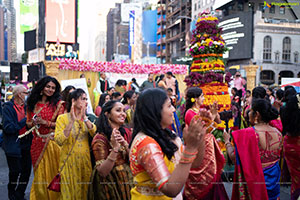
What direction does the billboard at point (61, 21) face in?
toward the camera

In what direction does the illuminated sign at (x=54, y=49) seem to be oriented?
toward the camera

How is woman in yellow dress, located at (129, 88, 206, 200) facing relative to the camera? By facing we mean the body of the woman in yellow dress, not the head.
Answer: to the viewer's right

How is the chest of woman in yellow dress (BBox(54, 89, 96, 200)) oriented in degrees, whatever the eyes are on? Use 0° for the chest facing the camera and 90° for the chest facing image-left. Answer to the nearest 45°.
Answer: approximately 315°

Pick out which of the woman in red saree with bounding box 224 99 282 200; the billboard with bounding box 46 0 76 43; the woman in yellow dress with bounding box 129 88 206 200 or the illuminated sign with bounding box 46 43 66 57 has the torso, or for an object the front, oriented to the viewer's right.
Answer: the woman in yellow dress

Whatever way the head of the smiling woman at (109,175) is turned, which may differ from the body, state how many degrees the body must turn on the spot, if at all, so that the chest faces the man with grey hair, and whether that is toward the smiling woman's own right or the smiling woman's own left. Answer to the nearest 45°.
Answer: approximately 180°

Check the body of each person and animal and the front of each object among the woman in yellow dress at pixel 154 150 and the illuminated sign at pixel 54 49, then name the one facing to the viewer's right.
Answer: the woman in yellow dress

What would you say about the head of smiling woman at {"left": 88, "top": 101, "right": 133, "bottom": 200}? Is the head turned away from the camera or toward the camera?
toward the camera

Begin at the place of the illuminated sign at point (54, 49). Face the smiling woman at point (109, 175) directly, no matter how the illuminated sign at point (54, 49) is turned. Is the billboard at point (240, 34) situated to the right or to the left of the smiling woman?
left

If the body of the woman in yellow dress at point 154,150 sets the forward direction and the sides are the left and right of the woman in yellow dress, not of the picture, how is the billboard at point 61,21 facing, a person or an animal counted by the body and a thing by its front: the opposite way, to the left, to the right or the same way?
to the right

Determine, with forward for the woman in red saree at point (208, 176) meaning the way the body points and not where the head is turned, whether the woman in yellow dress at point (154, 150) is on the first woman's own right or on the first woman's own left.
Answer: on the first woman's own right

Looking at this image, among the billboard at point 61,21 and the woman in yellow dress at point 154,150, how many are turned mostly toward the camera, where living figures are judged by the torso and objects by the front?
1

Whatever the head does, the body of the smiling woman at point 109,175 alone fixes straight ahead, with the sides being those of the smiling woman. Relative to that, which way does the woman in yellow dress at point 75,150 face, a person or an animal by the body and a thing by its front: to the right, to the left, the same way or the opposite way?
the same way
